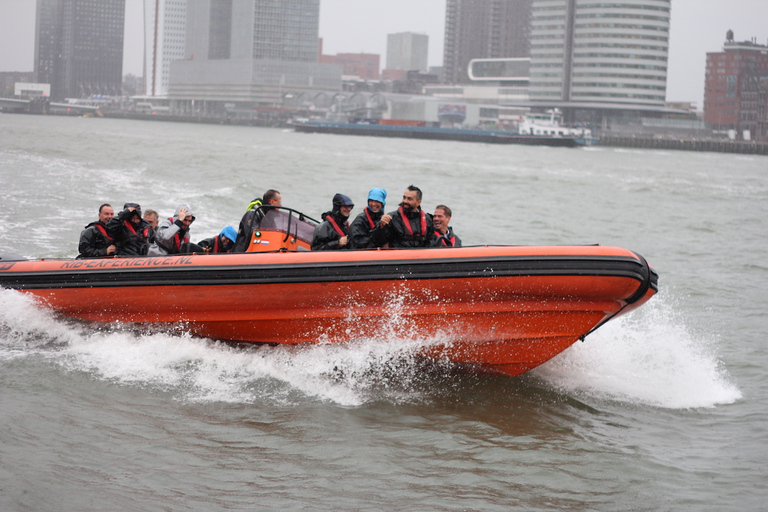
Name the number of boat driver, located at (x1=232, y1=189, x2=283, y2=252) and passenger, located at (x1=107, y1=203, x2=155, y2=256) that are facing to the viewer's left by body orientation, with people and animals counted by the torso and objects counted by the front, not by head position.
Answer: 0

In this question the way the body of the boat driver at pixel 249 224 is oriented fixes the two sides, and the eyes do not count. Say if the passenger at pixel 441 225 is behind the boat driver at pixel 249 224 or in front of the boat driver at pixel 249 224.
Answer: in front

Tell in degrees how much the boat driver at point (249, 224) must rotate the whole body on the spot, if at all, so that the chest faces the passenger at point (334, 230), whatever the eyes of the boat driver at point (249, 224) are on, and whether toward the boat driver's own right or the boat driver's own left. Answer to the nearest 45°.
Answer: approximately 45° to the boat driver's own right

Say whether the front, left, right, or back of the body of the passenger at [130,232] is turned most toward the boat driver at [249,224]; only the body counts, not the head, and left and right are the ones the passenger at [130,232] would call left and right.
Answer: front

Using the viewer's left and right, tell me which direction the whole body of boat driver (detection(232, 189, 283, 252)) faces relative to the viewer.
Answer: facing to the right of the viewer

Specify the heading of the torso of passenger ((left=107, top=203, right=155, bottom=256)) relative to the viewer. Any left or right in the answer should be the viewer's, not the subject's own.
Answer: facing the viewer and to the right of the viewer
